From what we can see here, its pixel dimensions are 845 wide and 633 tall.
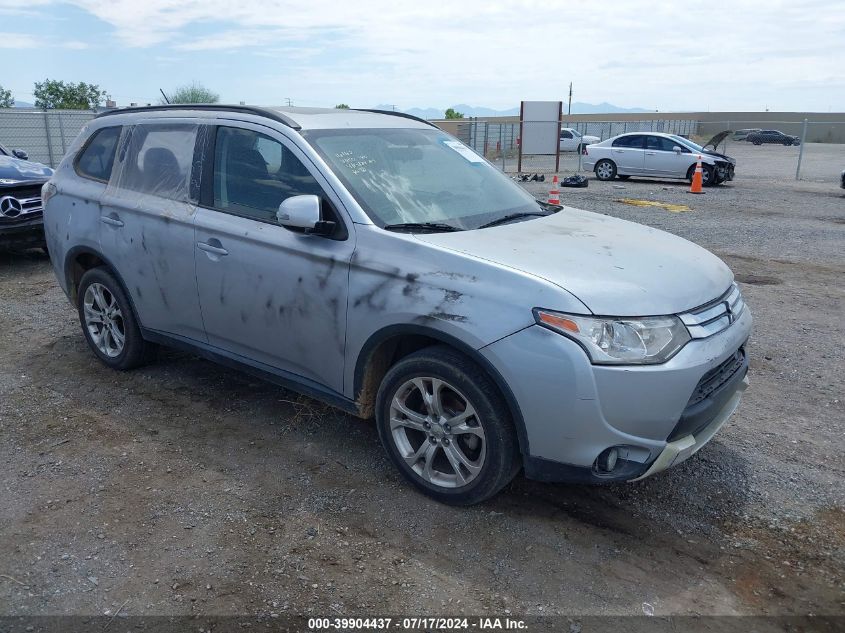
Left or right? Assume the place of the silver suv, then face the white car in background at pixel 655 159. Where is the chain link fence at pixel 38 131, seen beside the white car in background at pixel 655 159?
left

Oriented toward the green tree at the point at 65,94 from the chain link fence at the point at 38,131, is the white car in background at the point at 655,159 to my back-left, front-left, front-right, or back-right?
back-right

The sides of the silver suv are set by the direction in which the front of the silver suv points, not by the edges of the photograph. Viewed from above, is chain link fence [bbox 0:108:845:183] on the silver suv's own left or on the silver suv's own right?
on the silver suv's own left

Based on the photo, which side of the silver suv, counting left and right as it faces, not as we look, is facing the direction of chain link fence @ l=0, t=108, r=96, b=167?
back

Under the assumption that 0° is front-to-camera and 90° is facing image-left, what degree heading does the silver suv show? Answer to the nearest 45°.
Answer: approximately 315°

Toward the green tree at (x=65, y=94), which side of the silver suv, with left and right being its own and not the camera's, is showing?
back

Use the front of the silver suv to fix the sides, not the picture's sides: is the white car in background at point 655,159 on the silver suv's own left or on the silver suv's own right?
on the silver suv's own left
